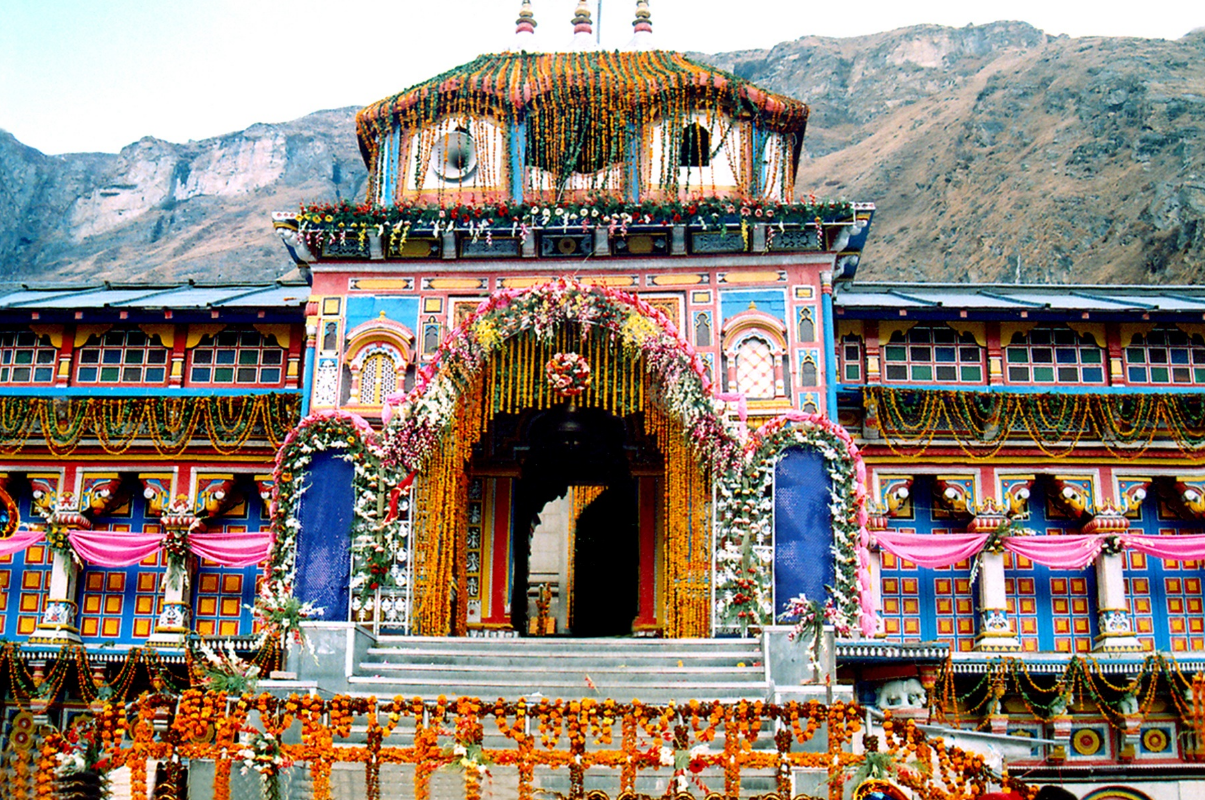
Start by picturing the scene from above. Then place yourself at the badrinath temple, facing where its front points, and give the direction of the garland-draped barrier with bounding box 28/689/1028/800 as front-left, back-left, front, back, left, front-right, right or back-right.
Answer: front

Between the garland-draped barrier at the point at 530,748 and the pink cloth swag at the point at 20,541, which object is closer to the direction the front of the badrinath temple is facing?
the garland-draped barrier

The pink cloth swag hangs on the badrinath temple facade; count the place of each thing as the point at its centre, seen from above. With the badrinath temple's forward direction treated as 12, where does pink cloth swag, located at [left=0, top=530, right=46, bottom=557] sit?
The pink cloth swag is roughly at 3 o'clock from the badrinath temple.

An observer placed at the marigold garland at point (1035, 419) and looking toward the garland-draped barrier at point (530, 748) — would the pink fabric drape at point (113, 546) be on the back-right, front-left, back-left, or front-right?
front-right

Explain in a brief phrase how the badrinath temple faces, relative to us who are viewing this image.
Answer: facing the viewer

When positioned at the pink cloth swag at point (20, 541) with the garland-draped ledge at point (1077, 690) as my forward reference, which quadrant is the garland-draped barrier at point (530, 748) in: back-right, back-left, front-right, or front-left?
front-right
